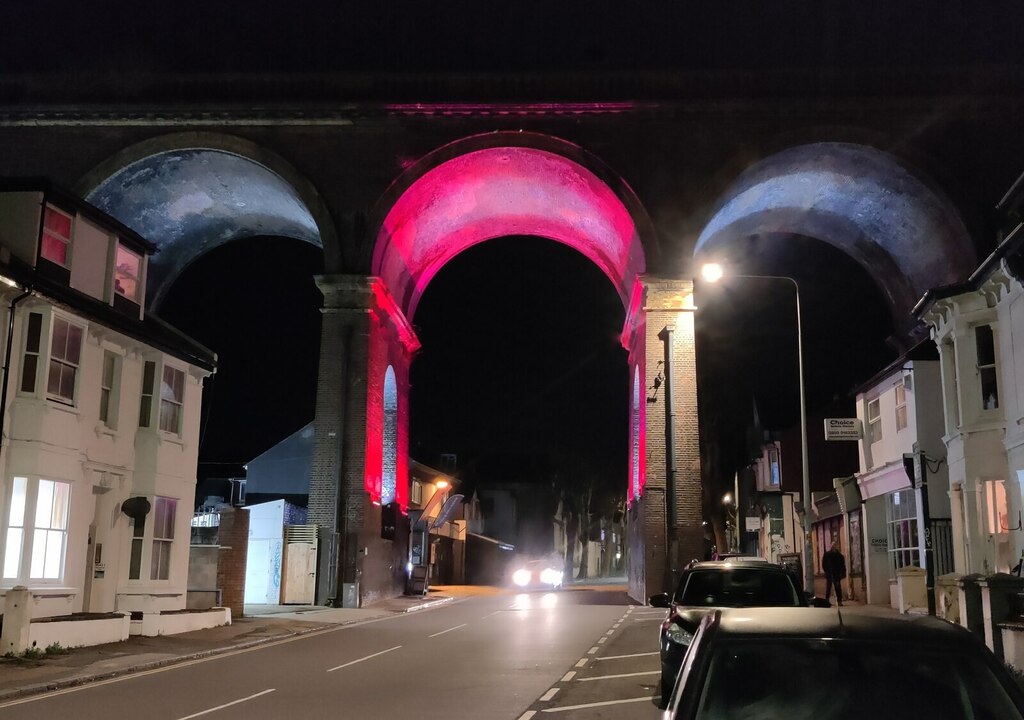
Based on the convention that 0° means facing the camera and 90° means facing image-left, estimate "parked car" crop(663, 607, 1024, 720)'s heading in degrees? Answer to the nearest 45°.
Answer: approximately 0°

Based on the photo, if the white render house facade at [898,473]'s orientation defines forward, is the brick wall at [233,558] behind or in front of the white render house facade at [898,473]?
in front

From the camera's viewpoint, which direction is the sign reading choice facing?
toward the camera

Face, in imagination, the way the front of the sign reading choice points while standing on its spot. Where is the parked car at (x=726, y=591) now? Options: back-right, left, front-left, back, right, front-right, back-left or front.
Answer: front

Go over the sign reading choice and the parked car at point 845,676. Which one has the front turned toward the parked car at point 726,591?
the sign reading choice

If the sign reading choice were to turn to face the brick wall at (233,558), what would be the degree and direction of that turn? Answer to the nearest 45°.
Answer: approximately 90° to its right

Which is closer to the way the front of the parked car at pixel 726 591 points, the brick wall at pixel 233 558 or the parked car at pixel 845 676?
the parked car

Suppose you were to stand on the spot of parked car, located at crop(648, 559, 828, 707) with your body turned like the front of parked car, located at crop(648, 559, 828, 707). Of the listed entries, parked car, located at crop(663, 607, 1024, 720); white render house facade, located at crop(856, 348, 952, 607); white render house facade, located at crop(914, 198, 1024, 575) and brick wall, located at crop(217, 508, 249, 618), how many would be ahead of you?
1

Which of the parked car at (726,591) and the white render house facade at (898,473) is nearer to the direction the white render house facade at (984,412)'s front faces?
the parked car

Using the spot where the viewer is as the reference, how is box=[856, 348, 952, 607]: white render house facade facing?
facing the viewer and to the left of the viewer

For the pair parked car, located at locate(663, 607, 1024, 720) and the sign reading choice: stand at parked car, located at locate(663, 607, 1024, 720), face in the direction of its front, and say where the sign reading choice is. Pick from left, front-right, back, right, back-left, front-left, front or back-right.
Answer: back

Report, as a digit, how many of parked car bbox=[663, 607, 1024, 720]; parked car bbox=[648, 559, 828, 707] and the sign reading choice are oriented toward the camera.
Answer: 3

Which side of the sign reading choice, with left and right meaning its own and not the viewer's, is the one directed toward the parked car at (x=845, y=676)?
front

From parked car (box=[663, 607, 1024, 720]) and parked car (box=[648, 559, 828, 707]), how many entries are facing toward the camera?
2

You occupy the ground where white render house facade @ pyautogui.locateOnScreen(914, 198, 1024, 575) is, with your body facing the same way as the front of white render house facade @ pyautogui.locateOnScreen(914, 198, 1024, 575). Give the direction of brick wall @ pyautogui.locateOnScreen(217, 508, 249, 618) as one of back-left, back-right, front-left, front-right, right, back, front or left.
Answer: front-right
